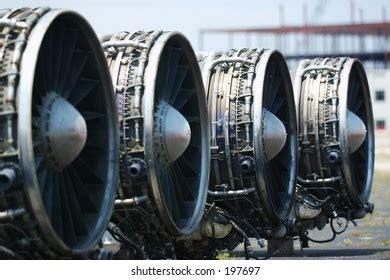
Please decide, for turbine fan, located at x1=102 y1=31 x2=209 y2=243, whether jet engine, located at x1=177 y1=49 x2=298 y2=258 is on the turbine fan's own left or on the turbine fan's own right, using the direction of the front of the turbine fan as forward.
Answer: on the turbine fan's own left

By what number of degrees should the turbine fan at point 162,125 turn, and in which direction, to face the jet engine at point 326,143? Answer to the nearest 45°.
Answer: approximately 90° to its left

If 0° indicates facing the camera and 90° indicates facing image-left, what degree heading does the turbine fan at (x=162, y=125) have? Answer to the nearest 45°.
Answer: approximately 315°

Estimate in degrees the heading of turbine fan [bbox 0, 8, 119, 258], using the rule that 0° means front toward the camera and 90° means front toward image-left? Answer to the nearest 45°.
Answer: approximately 315°

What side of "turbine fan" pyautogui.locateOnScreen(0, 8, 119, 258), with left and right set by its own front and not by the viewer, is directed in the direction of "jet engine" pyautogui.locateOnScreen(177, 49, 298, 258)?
left

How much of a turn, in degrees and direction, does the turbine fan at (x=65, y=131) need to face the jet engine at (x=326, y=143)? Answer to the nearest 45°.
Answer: approximately 90° to its left
